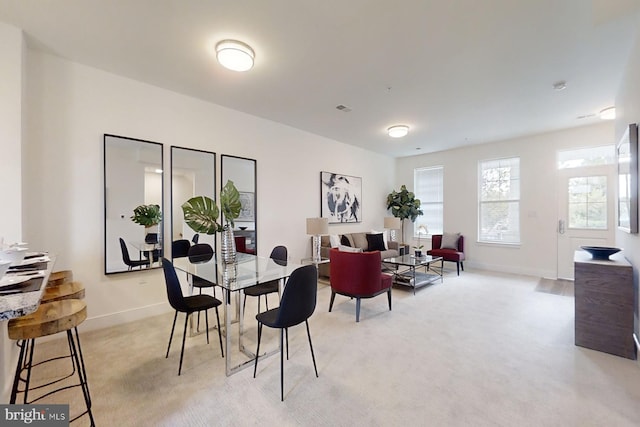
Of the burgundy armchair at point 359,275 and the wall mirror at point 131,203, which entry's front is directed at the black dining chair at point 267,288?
the wall mirror

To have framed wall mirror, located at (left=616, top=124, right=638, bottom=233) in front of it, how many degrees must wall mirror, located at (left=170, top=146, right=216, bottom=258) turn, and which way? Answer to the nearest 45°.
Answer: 0° — it already faces it

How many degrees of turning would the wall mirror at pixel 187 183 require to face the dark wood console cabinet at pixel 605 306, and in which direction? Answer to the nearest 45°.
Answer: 0° — it already faces it

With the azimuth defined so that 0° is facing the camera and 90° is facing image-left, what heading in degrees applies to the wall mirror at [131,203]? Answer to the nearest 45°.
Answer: approximately 315°

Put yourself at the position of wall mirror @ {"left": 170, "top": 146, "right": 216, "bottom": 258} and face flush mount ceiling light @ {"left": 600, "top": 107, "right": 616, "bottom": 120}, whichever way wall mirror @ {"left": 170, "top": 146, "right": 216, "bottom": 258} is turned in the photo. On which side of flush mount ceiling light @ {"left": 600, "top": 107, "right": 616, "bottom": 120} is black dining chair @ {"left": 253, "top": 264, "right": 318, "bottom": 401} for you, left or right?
right

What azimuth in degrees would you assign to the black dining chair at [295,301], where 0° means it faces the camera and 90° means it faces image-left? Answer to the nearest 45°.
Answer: approximately 135°

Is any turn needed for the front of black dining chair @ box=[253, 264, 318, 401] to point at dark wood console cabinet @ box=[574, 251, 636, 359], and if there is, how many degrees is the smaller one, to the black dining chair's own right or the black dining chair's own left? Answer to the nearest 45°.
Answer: approximately 135° to the black dining chair's own right

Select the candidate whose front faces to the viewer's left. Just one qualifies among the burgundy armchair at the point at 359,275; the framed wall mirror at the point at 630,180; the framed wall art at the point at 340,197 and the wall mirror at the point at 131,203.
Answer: the framed wall mirror at the point at 630,180

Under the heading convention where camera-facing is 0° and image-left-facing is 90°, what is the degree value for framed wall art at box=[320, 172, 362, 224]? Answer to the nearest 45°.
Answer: approximately 315°
